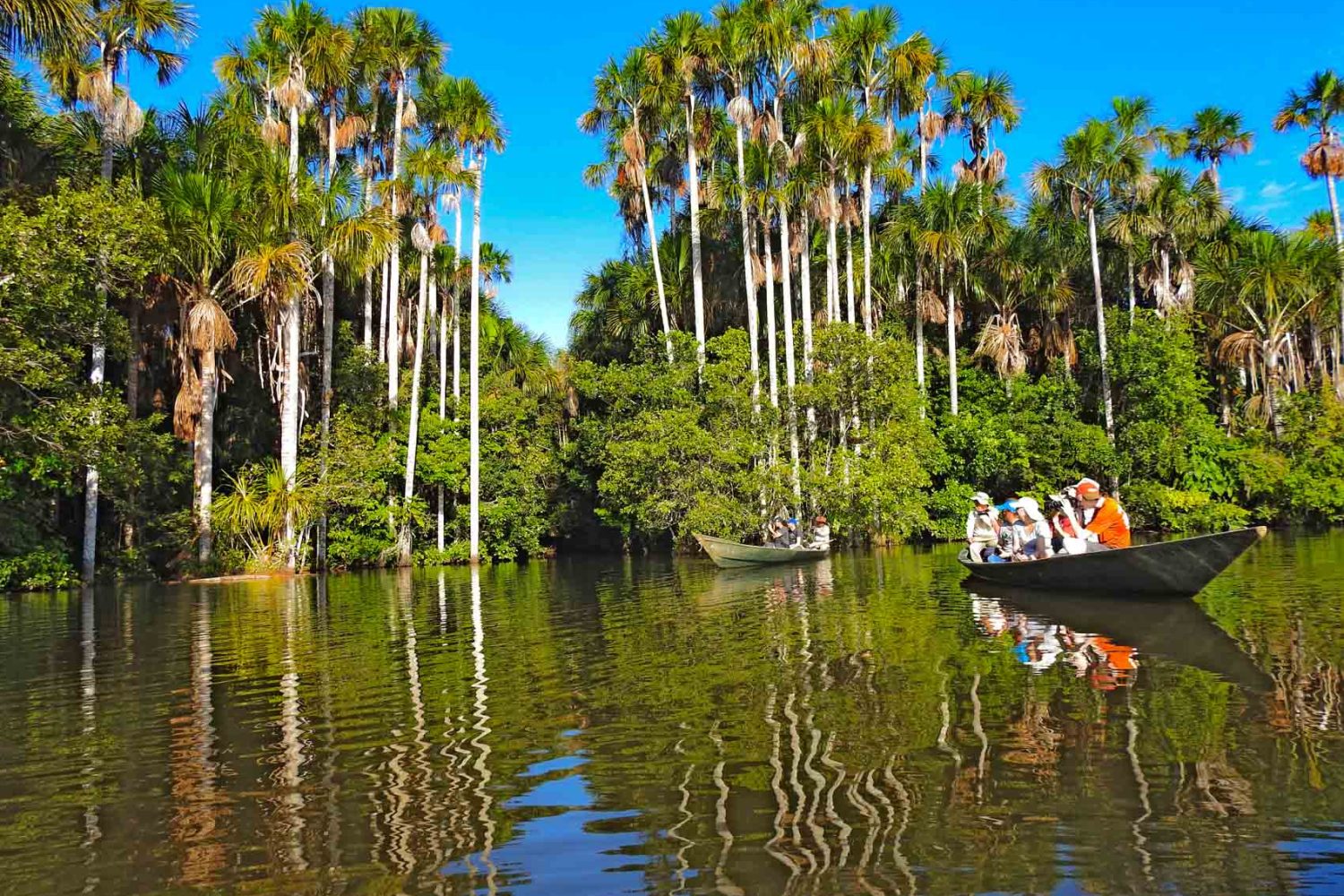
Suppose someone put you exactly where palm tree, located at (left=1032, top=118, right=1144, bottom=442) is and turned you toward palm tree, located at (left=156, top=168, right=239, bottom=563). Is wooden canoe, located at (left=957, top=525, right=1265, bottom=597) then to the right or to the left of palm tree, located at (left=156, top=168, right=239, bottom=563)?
left

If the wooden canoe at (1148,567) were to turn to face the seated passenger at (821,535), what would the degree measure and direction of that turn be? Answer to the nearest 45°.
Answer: approximately 135° to its left

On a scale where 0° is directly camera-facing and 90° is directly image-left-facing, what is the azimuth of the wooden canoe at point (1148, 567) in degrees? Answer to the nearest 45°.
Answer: approximately 270°

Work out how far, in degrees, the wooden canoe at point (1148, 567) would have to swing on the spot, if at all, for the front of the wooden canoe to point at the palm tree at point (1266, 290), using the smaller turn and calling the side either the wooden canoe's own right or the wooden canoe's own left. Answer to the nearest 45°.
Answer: approximately 90° to the wooden canoe's own left

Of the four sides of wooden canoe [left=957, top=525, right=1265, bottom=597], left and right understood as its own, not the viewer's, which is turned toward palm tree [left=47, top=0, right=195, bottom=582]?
back

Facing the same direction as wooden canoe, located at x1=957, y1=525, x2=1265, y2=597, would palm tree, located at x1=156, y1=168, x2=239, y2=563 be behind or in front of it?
behind

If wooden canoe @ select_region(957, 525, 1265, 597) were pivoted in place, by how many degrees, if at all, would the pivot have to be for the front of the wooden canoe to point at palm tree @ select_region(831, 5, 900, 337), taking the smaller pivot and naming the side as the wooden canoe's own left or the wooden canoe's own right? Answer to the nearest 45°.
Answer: approximately 90° to the wooden canoe's own left

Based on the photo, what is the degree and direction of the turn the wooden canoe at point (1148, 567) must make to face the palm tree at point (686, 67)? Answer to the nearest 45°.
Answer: approximately 135° to its left

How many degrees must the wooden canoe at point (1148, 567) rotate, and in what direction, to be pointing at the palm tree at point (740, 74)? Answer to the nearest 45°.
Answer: approximately 135° to its left

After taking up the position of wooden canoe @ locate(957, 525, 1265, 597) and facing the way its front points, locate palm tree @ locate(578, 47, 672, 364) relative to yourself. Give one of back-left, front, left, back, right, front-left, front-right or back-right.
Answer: back-left
